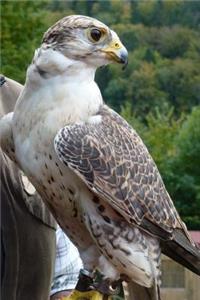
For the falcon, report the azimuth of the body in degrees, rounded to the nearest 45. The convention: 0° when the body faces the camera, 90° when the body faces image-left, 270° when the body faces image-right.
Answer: approximately 45°
